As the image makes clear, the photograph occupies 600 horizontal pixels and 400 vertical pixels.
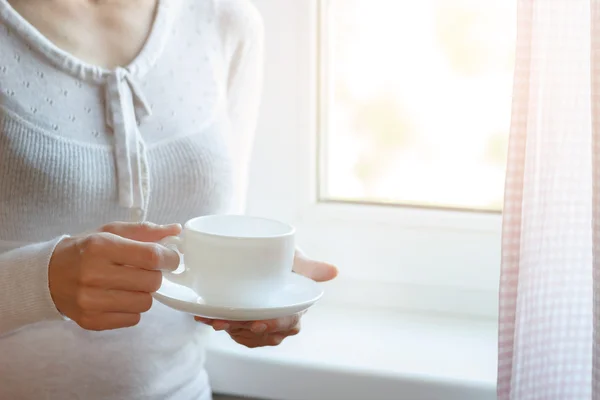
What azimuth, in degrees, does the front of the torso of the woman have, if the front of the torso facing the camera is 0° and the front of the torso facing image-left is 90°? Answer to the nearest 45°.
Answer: approximately 315°
